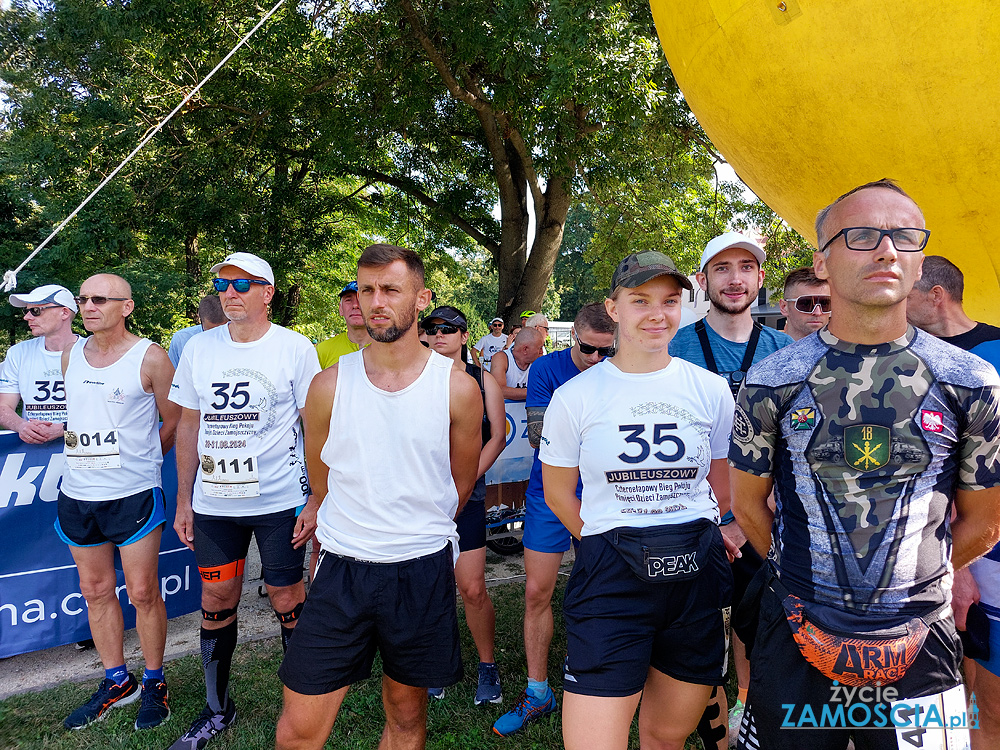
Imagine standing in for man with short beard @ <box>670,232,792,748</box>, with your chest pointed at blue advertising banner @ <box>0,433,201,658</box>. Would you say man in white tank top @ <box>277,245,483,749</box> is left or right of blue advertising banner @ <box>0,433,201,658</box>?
left

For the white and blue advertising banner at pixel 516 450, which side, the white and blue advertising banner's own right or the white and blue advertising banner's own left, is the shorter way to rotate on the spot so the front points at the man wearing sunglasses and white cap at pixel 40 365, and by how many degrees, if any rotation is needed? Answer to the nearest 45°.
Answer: approximately 45° to the white and blue advertising banner's own right

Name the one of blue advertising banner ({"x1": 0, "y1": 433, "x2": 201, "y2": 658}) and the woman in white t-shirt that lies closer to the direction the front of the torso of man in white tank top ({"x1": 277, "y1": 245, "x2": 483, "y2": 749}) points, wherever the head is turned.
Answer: the woman in white t-shirt

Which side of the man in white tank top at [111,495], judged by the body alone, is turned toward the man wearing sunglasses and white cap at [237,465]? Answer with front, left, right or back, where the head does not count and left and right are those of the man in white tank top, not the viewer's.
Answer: left

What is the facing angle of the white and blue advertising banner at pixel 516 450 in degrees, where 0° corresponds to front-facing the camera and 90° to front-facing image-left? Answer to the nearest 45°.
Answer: approximately 0°

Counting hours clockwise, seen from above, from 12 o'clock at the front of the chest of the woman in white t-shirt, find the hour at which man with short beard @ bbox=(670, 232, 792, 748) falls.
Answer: The man with short beard is roughly at 7 o'clock from the woman in white t-shirt.

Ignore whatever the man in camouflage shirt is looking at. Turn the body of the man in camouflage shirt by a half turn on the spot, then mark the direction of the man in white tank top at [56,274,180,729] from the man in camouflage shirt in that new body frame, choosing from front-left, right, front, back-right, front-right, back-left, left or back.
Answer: left

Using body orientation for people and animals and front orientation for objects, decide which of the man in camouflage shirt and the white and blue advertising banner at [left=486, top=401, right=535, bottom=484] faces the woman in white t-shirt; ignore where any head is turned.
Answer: the white and blue advertising banner
